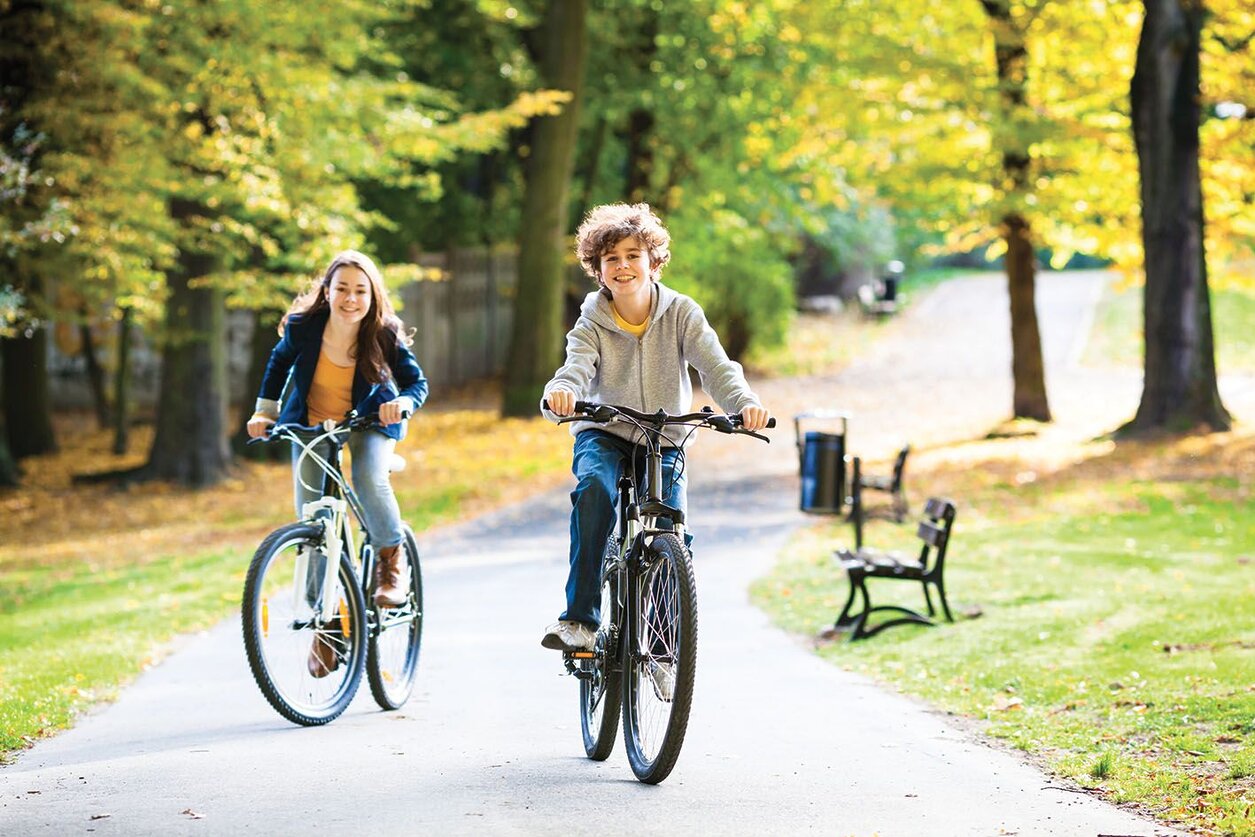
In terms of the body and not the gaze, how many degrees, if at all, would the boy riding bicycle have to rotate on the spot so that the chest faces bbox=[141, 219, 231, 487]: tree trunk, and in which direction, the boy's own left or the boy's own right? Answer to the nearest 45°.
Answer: approximately 180°

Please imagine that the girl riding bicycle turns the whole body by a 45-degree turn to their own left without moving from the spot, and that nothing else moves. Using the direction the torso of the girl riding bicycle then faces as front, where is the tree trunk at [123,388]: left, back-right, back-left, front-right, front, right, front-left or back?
back-left

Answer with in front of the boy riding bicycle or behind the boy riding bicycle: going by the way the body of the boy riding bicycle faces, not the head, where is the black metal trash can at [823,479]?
behind

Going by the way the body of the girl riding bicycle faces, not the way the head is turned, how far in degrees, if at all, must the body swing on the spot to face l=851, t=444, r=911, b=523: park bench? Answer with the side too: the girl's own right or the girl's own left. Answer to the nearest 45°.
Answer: approximately 135° to the girl's own left

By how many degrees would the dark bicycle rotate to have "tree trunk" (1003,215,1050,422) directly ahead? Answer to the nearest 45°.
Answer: approximately 180°

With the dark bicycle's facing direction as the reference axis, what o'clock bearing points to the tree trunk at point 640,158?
The tree trunk is roughly at 6 o'clock from the dark bicycle.

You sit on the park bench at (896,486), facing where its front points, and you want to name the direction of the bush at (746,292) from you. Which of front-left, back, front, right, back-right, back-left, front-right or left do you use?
right

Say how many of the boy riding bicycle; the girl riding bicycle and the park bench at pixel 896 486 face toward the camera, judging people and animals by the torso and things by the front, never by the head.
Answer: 2

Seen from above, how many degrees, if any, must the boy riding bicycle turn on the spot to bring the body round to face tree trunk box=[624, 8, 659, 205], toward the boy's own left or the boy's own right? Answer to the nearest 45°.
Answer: approximately 180°

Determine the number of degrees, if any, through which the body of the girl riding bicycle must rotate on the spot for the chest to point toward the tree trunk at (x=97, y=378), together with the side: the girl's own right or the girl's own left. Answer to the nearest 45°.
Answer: approximately 180°

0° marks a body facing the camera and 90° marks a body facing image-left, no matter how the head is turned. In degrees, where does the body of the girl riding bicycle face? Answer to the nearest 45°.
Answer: approximately 0°

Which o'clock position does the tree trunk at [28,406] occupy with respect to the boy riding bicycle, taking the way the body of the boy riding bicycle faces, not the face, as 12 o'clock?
The tree trunk is roughly at 5 o'clock from the boy riding bicycle.

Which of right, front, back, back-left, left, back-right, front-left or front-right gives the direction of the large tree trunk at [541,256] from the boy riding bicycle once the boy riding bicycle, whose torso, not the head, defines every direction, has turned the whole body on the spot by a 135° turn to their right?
front-right
